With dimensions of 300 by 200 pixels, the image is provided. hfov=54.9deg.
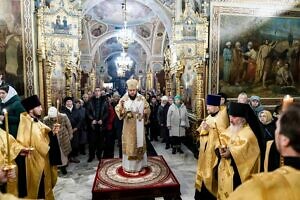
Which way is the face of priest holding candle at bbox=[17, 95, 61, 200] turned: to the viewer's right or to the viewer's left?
to the viewer's right

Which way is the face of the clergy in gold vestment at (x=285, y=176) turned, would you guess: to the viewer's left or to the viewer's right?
to the viewer's left

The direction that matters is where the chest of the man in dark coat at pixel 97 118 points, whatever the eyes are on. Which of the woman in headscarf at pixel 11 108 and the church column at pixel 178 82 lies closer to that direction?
the woman in headscarf

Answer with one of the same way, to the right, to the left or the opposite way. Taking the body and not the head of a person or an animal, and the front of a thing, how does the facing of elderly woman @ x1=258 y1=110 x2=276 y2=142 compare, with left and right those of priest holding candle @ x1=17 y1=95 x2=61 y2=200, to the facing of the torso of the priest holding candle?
the opposite way

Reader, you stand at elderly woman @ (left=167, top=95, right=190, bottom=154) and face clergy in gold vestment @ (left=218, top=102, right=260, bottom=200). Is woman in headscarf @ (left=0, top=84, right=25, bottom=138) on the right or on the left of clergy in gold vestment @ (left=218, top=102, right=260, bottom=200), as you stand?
right

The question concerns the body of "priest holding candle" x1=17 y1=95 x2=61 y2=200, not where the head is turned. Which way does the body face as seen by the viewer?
to the viewer's right

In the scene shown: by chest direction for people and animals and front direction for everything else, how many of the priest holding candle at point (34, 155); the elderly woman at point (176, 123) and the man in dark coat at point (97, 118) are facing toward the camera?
2

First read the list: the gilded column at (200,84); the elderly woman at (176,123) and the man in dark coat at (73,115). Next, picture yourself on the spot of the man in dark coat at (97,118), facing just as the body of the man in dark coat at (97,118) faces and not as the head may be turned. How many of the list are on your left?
2

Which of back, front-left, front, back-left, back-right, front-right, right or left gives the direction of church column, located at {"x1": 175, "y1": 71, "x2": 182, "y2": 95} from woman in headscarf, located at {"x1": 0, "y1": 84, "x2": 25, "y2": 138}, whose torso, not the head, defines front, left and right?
back

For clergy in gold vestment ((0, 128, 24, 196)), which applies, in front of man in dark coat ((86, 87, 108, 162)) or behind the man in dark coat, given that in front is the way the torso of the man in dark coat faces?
in front

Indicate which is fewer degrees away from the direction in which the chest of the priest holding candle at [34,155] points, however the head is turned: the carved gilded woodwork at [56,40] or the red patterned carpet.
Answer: the red patterned carpet

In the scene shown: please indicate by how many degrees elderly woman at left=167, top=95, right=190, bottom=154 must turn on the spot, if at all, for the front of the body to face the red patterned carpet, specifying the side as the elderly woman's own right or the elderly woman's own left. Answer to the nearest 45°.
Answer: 0° — they already face it

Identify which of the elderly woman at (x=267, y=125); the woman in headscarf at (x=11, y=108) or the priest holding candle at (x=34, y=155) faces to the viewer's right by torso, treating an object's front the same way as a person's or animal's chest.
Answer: the priest holding candle
